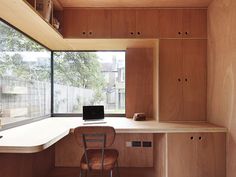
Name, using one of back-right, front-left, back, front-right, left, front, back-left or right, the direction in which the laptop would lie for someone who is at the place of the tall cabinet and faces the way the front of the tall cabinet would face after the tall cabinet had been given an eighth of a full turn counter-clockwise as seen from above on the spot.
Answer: back-right

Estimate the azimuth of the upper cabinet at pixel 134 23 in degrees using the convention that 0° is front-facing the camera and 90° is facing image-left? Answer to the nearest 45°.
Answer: approximately 0°

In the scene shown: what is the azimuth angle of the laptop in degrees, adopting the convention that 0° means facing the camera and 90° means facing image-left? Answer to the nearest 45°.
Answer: approximately 0°
